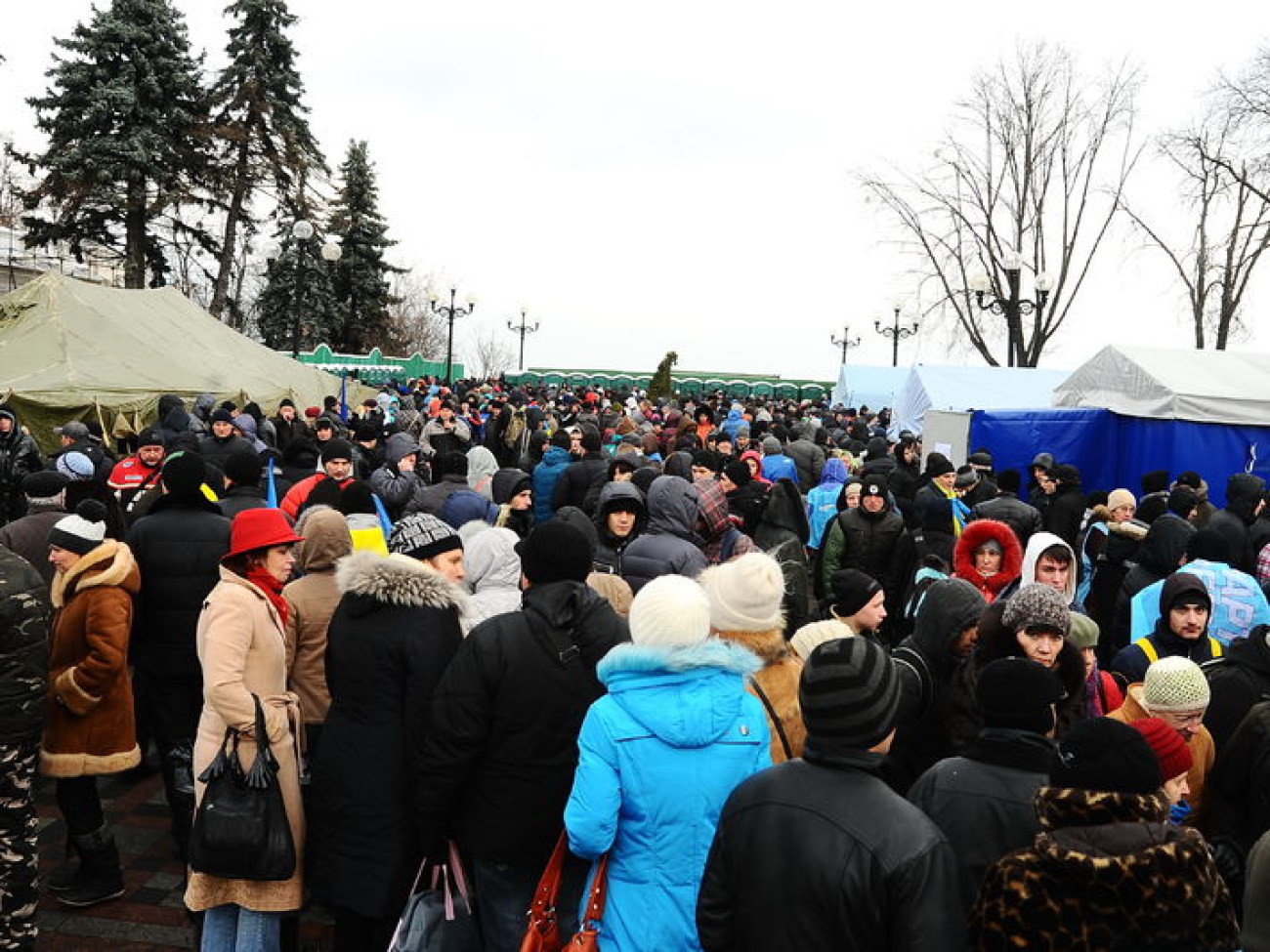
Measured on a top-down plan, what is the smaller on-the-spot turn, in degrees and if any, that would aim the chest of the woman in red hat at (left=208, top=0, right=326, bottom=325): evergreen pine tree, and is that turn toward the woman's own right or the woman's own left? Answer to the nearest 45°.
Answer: approximately 90° to the woman's own left

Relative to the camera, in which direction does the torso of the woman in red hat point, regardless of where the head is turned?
to the viewer's right

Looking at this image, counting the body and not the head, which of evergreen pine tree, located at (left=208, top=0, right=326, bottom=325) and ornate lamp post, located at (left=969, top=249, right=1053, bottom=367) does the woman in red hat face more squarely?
the ornate lamp post

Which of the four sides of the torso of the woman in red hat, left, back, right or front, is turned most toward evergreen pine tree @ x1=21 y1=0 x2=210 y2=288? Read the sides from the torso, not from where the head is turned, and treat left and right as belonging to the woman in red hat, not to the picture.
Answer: left

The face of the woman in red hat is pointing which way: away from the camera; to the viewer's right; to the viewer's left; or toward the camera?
to the viewer's right
